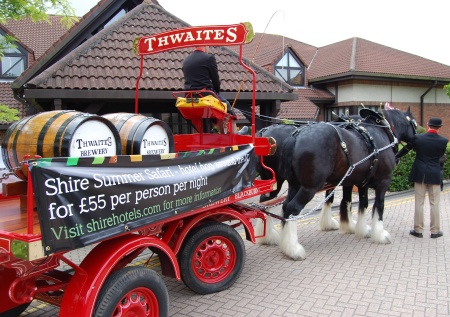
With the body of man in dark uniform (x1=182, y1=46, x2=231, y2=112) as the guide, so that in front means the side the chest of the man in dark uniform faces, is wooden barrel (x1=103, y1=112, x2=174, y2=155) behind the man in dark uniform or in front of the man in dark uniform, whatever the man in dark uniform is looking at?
behind

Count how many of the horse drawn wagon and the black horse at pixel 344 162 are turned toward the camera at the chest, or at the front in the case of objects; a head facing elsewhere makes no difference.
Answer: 0

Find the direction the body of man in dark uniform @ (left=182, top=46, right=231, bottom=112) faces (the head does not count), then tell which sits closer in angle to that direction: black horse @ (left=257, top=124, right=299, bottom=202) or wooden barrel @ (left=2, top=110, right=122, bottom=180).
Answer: the black horse

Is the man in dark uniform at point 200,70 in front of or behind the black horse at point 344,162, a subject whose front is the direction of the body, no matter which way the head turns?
behind

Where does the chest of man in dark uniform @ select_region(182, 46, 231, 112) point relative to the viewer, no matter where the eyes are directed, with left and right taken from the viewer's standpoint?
facing away from the viewer and to the right of the viewer

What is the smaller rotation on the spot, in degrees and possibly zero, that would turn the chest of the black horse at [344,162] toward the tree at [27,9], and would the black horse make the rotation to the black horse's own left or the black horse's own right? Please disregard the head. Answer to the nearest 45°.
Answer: approximately 135° to the black horse's own left

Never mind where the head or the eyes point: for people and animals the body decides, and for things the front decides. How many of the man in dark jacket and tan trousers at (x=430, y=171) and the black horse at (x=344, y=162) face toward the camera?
0

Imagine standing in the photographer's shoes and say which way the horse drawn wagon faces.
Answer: facing away from the viewer and to the right of the viewer
